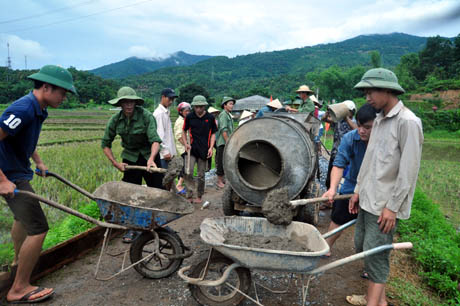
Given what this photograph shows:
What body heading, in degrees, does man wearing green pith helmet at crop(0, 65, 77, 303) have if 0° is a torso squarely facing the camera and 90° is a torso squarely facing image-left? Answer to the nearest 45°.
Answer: approximately 270°

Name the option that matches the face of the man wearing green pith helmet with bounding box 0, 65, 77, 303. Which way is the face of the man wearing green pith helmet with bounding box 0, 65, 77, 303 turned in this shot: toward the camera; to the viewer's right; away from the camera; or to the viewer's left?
to the viewer's right

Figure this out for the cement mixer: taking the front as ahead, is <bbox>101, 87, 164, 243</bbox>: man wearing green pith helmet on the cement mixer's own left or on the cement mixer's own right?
on the cement mixer's own right

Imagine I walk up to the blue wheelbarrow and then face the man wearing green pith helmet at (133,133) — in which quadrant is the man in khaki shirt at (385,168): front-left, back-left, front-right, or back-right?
back-right

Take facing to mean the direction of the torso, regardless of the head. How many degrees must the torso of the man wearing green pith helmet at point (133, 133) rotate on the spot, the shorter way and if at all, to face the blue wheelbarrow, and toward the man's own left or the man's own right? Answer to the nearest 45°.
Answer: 0° — they already face it

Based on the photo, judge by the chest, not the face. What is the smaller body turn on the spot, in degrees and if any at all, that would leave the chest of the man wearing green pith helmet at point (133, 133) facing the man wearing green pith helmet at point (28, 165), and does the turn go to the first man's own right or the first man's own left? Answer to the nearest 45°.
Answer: approximately 45° to the first man's own right

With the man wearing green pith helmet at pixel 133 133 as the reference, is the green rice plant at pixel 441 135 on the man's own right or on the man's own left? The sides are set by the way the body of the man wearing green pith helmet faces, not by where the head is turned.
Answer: on the man's own left

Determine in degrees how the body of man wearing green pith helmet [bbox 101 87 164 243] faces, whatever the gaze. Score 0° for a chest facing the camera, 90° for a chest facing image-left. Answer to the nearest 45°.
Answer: approximately 0°
